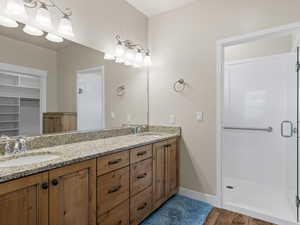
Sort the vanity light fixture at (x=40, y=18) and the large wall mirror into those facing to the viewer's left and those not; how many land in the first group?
0

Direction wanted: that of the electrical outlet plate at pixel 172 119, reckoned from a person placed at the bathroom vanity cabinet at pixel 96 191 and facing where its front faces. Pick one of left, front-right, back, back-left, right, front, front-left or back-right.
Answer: left

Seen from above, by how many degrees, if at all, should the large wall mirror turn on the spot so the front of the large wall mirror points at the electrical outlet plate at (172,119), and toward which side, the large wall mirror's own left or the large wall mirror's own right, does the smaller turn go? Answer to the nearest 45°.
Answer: approximately 45° to the large wall mirror's own left

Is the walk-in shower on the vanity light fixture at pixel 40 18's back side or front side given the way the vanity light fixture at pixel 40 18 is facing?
on the front side

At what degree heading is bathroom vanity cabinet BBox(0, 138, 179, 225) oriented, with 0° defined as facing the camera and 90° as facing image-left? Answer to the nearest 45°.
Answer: approximately 315°

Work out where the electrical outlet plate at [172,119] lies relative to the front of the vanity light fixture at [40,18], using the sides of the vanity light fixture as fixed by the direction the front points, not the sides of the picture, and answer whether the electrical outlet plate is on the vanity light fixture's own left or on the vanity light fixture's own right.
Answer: on the vanity light fixture's own left

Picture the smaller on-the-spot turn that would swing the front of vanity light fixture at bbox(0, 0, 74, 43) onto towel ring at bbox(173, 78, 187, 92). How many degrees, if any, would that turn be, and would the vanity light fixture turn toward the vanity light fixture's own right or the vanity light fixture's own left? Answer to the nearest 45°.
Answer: approximately 45° to the vanity light fixture's own left

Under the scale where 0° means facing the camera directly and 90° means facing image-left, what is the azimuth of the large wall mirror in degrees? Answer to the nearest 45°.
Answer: approximately 315°
